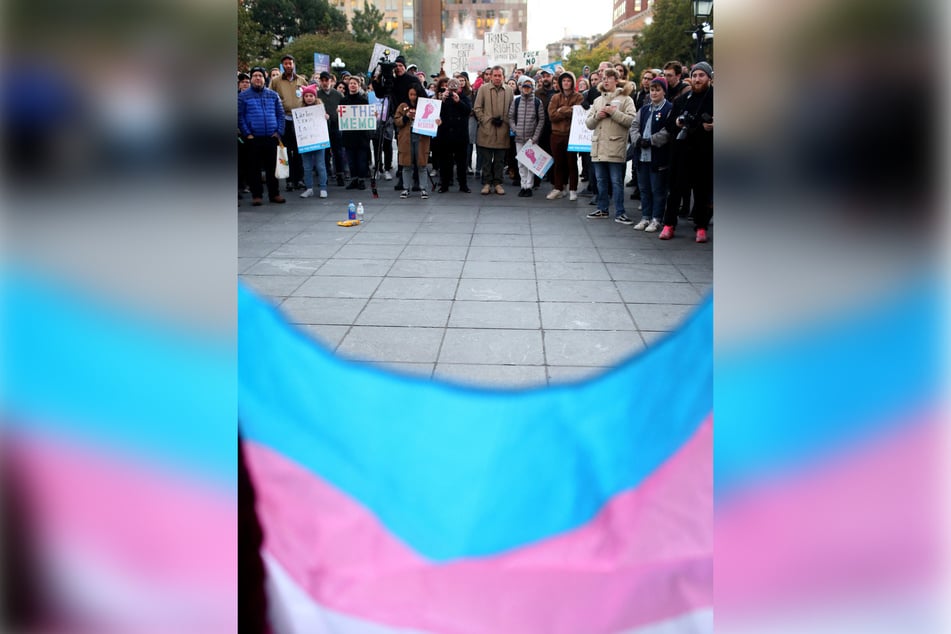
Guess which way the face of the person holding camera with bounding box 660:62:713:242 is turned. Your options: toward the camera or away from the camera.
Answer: toward the camera

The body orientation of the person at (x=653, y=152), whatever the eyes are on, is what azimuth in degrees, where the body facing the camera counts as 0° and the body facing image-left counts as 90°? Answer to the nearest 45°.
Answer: approximately 45°

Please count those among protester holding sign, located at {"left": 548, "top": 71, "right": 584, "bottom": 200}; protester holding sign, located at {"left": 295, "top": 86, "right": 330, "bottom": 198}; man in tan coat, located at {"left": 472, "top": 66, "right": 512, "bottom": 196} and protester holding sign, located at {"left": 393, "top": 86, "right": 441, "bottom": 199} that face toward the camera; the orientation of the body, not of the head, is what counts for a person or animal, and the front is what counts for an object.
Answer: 4

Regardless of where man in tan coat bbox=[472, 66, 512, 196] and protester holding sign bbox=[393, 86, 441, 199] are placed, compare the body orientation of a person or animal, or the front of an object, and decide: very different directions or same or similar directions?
same or similar directions

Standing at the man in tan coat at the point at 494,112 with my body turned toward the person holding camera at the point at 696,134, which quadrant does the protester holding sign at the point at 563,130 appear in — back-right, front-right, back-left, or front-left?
front-left

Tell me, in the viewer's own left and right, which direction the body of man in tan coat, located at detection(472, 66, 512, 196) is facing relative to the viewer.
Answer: facing the viewer

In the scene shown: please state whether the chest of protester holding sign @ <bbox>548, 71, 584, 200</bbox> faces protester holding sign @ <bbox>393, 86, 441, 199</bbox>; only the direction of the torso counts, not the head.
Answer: no

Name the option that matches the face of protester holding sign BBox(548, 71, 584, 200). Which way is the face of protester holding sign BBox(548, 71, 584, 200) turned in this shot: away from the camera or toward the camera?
toward the camera

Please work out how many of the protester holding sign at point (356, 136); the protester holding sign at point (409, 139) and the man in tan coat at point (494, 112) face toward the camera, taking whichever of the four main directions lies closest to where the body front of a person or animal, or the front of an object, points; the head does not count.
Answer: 3

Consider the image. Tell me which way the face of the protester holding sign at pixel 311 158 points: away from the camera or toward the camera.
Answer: toward the camera

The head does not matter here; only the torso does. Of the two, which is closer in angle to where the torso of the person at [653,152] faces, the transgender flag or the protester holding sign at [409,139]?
the transgender flag

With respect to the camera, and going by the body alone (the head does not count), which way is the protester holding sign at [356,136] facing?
toward the camera

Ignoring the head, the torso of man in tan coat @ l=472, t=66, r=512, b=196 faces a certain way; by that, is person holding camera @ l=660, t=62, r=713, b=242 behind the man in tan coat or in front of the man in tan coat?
in front

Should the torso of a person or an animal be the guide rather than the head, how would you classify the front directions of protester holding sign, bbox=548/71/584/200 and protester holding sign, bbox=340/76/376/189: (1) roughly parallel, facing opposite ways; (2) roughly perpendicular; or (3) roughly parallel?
roughly parallel

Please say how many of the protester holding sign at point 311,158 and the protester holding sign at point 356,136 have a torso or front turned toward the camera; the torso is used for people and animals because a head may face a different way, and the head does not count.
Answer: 2

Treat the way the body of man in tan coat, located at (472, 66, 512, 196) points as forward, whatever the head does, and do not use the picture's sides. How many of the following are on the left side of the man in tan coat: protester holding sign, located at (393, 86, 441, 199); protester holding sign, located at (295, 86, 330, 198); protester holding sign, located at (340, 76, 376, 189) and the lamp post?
1
